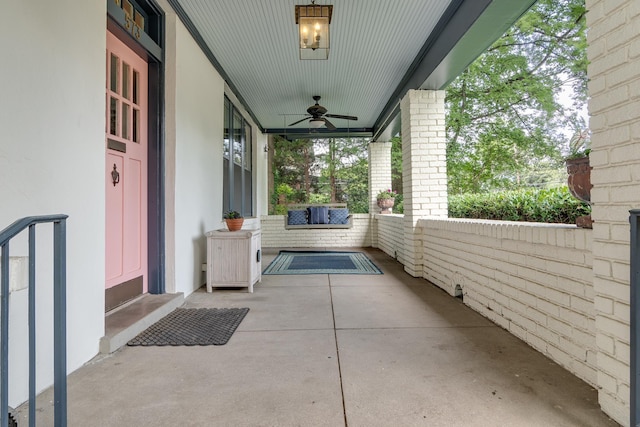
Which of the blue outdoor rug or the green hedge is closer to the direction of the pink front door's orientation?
the green hedge

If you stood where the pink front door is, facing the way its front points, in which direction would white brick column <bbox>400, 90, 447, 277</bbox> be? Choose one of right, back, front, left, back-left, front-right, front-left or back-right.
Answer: front-left

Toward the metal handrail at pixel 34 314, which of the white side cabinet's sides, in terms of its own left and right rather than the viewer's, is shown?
right

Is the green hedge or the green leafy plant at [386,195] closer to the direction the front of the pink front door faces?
the green hedge

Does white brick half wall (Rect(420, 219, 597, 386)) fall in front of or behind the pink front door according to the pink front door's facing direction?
in front

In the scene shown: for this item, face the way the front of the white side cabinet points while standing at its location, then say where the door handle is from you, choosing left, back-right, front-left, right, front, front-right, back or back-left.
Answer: back-right

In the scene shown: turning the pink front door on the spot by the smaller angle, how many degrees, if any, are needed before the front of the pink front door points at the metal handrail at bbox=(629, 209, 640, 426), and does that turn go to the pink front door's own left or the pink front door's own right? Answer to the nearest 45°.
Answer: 0° — it already faces it

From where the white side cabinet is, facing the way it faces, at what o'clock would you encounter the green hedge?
The green hedge is roughly at 1 o'clock from the white side cabinet.

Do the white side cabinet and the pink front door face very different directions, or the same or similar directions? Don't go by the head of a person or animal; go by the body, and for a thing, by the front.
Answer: same or similar directions

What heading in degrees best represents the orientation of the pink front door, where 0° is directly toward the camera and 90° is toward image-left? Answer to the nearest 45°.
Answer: approximately 315°

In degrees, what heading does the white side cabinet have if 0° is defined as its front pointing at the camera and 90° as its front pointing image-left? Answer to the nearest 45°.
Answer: approximately 270°

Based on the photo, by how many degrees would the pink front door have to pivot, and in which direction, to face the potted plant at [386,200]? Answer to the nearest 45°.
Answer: approximately 90° to its left

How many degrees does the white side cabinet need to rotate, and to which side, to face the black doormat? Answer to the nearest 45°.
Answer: approximately 90° to its right
